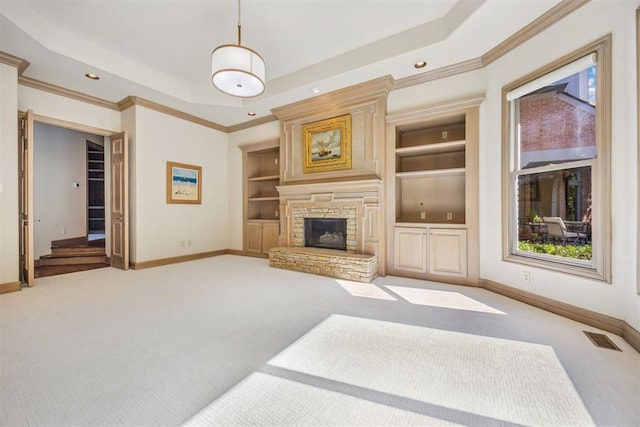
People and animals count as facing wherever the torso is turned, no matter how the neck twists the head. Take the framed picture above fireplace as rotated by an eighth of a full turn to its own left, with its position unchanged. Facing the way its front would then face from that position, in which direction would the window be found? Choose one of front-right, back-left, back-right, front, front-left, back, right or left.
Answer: front-left

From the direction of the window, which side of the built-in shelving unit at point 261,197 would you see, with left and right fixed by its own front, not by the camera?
left

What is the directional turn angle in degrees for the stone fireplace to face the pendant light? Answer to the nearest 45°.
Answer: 0° — it already faces it

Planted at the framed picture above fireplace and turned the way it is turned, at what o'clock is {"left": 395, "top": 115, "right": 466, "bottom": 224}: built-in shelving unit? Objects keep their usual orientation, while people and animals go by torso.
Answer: The built-in shelving unit is roughly at 8 o'clock from the framed picture above fireplace.

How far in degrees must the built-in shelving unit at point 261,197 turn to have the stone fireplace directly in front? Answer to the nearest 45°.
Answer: approximately 90° to its left

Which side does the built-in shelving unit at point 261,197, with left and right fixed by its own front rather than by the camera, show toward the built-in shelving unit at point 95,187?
right

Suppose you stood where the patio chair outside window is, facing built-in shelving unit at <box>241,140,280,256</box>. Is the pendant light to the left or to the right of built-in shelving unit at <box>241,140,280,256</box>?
left

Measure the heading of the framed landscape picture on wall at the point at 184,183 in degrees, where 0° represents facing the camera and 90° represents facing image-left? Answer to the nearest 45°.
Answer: approximately 315°

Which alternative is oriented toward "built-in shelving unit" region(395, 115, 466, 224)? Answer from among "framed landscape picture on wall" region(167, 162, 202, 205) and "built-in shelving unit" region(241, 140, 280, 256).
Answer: the framed landscape picture on wall

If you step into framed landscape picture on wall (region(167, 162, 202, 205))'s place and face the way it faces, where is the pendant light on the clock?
The pendant light is roughly at 1 o'clock from the framed landscape picture on wall.

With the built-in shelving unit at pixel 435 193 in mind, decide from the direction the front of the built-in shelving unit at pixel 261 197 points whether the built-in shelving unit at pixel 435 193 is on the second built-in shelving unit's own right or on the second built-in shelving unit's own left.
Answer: on the second built-in shelving unit's own left

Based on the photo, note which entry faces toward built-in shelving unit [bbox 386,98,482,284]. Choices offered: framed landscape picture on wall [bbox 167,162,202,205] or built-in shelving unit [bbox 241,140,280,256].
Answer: the framed landscape picture on wall

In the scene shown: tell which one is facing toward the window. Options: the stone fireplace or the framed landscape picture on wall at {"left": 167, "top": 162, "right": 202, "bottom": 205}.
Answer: the framed landscape picture on wall

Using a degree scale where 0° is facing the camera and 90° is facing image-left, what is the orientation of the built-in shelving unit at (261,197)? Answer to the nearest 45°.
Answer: approximately 45°

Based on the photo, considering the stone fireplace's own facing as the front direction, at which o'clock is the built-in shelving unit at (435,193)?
The built-in shelving unit is roughly at 8 o'clock from the stone fireplace.
